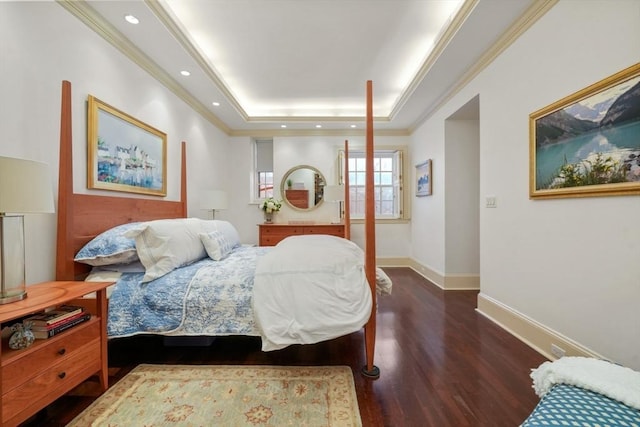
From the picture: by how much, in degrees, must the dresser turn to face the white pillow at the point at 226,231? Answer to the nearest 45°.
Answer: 0° — it already faces it

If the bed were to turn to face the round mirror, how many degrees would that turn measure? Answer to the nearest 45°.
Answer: approximately 45° to its left

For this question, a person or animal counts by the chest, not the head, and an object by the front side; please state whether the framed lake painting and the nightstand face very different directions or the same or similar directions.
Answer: very different directions

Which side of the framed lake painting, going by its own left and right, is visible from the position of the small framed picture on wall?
right

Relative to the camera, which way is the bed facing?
to the viewer's right

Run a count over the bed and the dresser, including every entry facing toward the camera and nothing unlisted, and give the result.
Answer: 1

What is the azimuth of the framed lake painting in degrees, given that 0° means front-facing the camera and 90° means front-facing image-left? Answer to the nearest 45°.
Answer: approximately 45°

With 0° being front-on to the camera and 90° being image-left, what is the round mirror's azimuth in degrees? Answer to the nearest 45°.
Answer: approximately 0°

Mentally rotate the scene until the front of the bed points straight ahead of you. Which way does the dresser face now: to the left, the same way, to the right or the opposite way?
to the right

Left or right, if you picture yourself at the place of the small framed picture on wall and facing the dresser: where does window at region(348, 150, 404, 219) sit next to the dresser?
right
